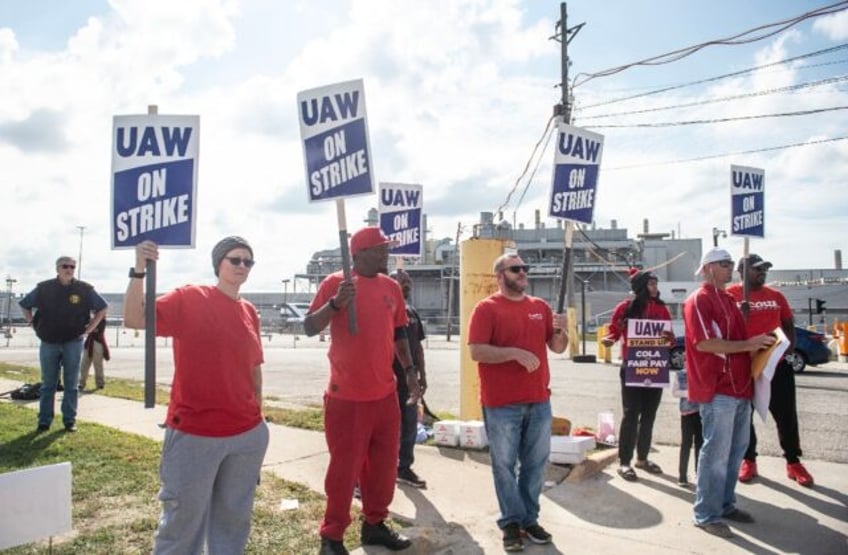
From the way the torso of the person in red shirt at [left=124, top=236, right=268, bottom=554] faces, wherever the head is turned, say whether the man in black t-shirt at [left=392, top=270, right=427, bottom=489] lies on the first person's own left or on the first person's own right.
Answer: on the first person's own left

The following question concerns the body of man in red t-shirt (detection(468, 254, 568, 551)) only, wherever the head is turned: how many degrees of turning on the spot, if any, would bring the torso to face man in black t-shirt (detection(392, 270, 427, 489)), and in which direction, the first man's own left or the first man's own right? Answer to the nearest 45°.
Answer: approximately 180°

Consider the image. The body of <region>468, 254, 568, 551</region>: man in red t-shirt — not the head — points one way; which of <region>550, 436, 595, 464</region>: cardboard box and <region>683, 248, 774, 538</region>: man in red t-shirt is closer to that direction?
the man in red t-shirt

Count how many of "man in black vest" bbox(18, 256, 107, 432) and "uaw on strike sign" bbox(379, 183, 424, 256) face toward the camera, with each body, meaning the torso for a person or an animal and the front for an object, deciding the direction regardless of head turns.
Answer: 2

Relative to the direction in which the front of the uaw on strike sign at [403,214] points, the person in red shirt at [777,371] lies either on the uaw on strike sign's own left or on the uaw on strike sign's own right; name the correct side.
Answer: on the uaw on strike sign's own left

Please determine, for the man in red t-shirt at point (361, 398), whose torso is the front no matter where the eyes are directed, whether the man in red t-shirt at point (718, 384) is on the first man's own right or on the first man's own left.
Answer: on the first man's own left

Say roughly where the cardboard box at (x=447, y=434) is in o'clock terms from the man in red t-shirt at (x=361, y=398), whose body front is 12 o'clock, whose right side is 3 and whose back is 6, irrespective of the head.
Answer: The cardboard box is roughly at 8 o'clock from the man in red t-shirt.

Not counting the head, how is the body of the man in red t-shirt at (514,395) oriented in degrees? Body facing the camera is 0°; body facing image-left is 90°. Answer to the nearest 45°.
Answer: approximately 315°

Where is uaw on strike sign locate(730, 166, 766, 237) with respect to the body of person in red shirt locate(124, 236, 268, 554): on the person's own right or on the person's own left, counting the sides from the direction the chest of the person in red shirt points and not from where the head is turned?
on the person's own left

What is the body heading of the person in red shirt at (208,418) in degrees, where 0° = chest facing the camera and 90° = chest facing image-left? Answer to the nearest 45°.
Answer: approximately 315°
